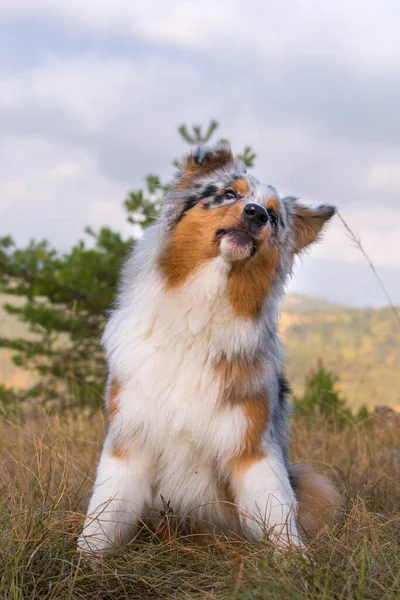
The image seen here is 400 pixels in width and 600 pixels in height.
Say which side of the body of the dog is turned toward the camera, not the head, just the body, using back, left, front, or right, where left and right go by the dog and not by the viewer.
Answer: front

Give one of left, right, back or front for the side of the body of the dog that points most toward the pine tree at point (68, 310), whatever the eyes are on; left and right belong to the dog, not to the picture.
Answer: back
